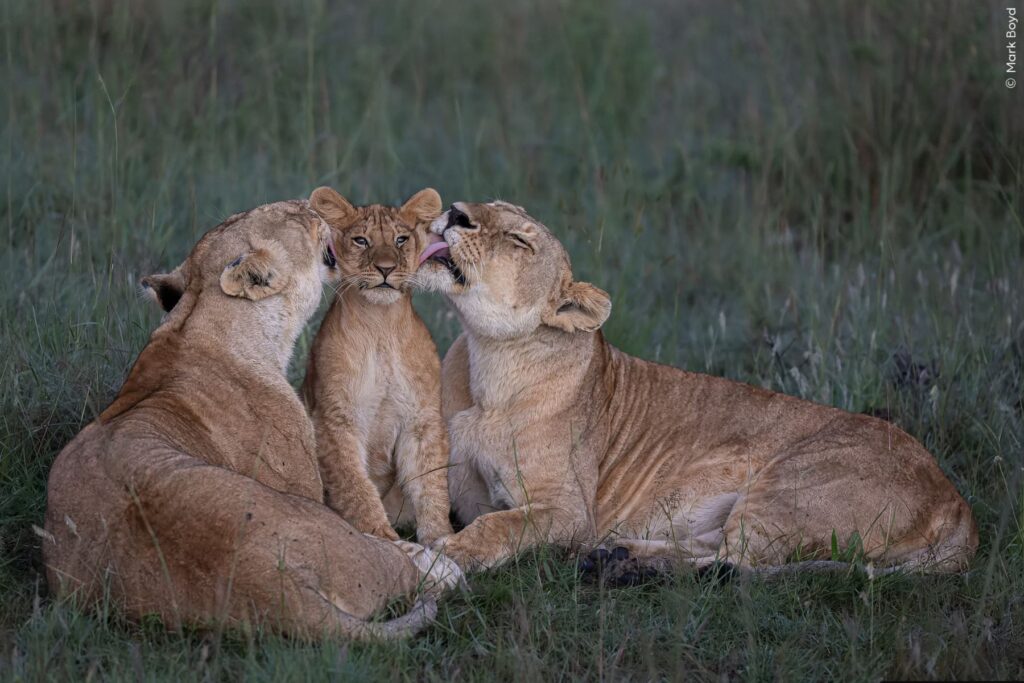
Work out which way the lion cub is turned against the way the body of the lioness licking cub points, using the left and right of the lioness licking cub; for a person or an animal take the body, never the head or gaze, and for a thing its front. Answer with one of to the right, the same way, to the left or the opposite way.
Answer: to the left

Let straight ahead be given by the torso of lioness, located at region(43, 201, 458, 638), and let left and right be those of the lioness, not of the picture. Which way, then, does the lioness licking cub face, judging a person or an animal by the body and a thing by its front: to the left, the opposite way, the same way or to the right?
to the left

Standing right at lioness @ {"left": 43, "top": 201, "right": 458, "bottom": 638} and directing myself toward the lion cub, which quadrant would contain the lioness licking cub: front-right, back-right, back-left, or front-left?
front-right

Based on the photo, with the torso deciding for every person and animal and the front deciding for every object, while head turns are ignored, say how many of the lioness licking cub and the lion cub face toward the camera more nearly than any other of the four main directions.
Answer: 1

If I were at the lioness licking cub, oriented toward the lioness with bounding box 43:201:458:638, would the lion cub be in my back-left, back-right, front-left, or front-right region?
front-right

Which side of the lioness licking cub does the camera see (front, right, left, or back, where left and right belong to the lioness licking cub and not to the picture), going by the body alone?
left

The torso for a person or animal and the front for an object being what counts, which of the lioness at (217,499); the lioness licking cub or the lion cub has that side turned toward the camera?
the lion cub

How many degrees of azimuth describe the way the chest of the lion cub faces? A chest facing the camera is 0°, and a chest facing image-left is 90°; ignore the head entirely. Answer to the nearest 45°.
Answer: approximately 0°

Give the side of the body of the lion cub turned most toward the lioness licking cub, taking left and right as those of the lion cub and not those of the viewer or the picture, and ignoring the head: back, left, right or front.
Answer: left

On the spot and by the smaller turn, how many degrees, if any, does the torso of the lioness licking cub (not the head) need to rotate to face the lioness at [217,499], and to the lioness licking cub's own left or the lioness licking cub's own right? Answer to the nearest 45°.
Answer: approximately 45° to the lioness licking cub's own left

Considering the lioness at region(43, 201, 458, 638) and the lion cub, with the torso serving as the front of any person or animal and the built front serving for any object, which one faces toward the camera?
the lion cub

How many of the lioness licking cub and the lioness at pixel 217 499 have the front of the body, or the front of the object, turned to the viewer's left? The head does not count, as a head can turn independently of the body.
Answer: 1

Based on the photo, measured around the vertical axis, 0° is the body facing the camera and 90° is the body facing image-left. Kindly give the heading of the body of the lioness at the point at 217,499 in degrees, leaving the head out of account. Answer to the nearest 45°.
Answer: approximately 225°

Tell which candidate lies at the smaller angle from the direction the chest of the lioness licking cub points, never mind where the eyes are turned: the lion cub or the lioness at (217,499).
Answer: the lion cub

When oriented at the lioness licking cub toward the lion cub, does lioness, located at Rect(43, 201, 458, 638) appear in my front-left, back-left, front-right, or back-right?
front-left

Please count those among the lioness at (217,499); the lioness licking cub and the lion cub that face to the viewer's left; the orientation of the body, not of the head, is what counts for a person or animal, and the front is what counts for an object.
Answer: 1
